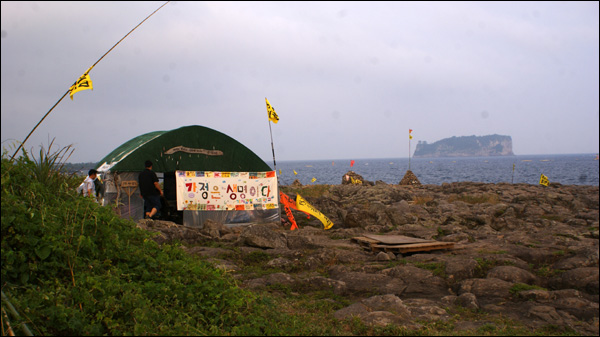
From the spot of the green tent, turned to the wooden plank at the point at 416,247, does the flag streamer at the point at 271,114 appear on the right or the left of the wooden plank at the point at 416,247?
left

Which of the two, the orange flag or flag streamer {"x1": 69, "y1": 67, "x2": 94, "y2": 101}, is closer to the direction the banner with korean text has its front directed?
the flag streamer

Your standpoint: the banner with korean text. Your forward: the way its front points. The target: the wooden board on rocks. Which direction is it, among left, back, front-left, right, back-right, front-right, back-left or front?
front-left

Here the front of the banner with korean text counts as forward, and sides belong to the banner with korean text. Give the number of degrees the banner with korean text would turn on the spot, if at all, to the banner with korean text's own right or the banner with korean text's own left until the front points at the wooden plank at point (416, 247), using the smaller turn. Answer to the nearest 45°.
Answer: approximately 45° to the banner with korean text's own left

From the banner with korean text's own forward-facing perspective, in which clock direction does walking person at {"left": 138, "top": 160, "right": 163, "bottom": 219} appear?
The walking person is roughly at 2 o'clock from the banner with korean text.

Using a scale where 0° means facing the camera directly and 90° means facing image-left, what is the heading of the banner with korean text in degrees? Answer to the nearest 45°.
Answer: approximately 0°

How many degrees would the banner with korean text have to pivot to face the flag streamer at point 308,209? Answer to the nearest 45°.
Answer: approximately 90° to its left

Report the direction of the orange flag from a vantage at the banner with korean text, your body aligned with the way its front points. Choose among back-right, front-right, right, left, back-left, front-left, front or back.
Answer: left

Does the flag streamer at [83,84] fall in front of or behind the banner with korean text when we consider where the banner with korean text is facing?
in front
